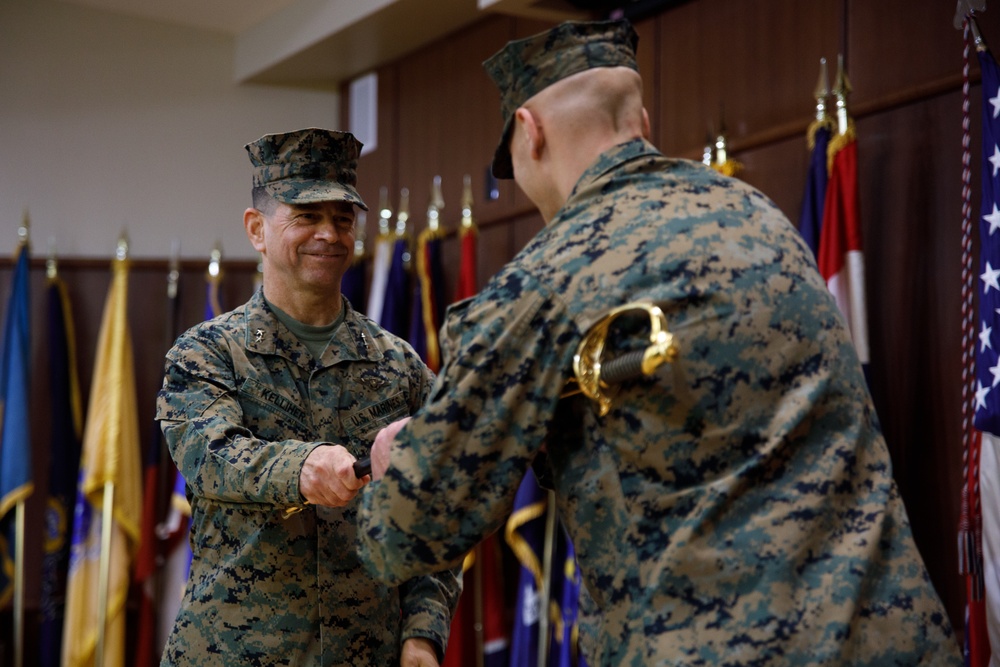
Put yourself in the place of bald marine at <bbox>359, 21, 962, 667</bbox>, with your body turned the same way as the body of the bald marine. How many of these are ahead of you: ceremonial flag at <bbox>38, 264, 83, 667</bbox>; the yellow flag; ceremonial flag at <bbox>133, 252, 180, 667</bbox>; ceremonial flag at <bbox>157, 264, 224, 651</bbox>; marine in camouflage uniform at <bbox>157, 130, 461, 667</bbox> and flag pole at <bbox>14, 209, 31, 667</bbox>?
6

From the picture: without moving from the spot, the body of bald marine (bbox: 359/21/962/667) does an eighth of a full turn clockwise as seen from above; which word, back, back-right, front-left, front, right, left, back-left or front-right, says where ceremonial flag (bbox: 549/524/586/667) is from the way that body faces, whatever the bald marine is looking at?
front

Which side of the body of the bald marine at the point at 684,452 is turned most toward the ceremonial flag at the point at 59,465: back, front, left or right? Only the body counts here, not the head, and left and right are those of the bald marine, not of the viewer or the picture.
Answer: front

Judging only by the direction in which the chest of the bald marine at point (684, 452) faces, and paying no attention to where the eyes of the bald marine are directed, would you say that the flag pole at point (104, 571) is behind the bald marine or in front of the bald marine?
in front

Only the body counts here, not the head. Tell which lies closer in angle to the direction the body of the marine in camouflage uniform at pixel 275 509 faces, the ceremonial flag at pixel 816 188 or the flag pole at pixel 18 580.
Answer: the ceremonial flag

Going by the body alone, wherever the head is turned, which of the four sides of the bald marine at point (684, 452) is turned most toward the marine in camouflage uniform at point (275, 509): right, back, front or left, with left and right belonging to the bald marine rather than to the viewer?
front

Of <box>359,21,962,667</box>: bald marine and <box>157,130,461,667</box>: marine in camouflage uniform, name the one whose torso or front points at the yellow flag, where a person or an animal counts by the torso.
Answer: the bald marine

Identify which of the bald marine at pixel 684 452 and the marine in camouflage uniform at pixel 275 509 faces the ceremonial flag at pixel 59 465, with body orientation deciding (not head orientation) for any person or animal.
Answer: the bald marine

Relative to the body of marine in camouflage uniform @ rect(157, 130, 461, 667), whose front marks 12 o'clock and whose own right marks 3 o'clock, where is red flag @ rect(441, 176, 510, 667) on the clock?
The red flag is roughly at 8 o'clock from the marine in camouflage uniform.

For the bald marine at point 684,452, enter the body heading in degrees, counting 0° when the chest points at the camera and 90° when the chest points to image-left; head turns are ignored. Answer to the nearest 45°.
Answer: approximately 135°

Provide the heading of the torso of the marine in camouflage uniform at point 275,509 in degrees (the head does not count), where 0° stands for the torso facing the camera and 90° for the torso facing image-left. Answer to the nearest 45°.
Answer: approximately 315°

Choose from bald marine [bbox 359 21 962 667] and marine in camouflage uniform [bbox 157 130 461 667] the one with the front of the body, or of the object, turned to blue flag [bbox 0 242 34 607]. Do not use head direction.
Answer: the bald marine

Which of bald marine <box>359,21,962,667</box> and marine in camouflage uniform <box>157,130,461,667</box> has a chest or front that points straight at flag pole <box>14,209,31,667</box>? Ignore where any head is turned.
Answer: the bald marine

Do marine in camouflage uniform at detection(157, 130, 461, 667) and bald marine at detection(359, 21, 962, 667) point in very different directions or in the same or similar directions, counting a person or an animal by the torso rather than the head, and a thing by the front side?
very different directions
